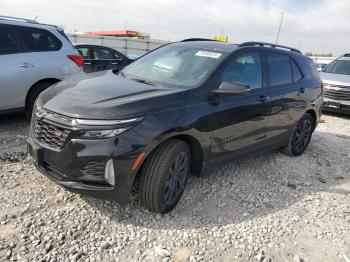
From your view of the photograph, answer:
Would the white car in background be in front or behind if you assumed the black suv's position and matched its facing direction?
behind

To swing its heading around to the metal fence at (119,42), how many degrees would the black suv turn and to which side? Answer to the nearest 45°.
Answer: approximately 135° to its right

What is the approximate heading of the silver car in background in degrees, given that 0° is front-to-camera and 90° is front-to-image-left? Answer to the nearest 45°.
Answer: approximately 90°

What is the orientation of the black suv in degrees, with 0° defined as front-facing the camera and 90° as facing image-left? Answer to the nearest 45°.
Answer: approximately 45°

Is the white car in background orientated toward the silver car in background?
yes

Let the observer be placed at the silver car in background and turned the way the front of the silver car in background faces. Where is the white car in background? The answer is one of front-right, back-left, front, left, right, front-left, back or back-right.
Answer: back

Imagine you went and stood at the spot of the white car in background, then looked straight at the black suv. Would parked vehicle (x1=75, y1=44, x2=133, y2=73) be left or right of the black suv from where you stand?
right
